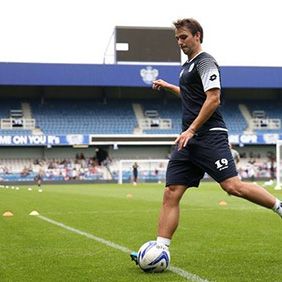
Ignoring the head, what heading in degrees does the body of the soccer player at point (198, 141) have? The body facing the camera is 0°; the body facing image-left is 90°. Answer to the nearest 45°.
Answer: approximately 45°
